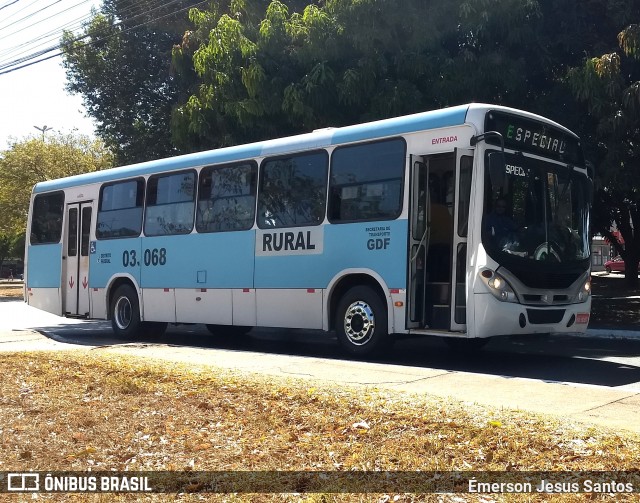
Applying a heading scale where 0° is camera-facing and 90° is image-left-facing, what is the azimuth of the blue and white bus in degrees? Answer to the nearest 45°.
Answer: approximately 315°

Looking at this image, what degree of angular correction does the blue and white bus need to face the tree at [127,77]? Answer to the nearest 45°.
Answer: approximately 180°

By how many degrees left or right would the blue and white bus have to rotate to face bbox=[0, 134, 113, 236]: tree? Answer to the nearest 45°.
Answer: approximately 180°

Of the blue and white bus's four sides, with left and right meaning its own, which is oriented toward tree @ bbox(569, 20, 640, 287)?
left

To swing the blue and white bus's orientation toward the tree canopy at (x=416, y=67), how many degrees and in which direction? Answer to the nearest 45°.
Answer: approximately 135° to its left
